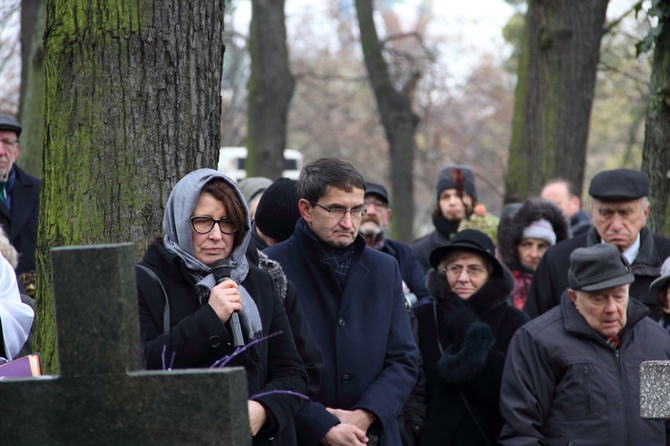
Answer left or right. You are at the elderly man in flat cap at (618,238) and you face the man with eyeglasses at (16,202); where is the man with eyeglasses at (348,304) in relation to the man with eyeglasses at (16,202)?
left

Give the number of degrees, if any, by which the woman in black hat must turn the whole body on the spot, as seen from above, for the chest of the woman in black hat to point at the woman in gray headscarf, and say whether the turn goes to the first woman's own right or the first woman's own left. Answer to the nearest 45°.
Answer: approximately 45° to the first woman's own right

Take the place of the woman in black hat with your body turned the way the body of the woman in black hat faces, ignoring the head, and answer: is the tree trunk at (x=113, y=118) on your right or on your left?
on your right

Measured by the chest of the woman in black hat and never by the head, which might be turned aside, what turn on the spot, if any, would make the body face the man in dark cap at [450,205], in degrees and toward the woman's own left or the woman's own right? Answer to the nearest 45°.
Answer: approximately 180°

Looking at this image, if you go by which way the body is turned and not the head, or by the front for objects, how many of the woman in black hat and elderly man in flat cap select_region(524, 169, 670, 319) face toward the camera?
2

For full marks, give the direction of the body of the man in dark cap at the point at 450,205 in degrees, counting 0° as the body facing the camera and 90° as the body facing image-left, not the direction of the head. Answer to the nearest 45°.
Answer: approximately 0°

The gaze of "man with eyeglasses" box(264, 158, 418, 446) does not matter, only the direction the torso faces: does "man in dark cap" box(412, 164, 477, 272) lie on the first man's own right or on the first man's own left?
on the first man's own left
